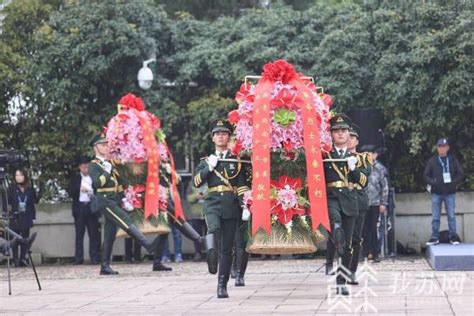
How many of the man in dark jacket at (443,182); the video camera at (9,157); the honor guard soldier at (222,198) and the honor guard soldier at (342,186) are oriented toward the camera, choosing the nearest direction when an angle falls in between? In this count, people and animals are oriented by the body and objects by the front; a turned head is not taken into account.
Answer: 3

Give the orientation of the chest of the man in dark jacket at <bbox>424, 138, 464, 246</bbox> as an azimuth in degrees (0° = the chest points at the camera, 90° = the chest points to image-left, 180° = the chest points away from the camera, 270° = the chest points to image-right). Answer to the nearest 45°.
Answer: approximately 0°

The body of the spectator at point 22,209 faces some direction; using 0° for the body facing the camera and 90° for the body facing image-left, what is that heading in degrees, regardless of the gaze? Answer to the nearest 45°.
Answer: approximately 0°
